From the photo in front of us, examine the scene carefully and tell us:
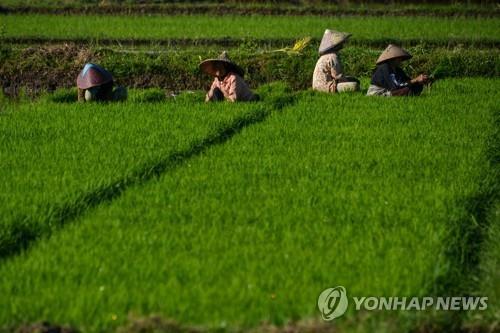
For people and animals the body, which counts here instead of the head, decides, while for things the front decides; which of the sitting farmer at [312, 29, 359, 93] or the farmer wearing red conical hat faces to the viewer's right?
the sitting farmer

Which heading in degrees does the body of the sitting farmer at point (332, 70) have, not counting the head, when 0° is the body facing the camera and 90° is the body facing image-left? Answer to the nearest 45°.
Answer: approximately 270°

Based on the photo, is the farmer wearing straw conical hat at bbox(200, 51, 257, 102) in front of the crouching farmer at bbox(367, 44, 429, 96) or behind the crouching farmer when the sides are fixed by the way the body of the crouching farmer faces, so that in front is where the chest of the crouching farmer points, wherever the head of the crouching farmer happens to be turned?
behind

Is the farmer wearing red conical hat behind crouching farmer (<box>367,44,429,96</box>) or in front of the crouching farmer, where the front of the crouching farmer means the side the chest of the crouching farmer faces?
behind

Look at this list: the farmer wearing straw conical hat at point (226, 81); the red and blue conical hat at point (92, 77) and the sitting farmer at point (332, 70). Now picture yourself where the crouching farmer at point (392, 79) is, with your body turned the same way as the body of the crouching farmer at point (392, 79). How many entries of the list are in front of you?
0

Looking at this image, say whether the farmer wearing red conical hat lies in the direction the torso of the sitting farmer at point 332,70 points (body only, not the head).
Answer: no

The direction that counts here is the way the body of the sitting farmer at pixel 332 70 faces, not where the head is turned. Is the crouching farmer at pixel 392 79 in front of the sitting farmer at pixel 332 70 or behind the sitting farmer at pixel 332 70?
in front

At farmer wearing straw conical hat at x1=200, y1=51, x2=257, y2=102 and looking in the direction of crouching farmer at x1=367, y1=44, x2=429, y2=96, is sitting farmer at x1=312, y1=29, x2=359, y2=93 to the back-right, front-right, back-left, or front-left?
front-left

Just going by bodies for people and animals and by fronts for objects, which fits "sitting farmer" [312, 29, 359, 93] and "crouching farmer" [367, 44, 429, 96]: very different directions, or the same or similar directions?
same or similar directions

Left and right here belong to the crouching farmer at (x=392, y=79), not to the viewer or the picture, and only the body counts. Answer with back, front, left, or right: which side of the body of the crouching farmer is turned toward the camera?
right

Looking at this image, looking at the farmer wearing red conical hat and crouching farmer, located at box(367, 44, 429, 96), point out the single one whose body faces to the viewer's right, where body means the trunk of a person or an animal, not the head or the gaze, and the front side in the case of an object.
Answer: the crouching farmer
